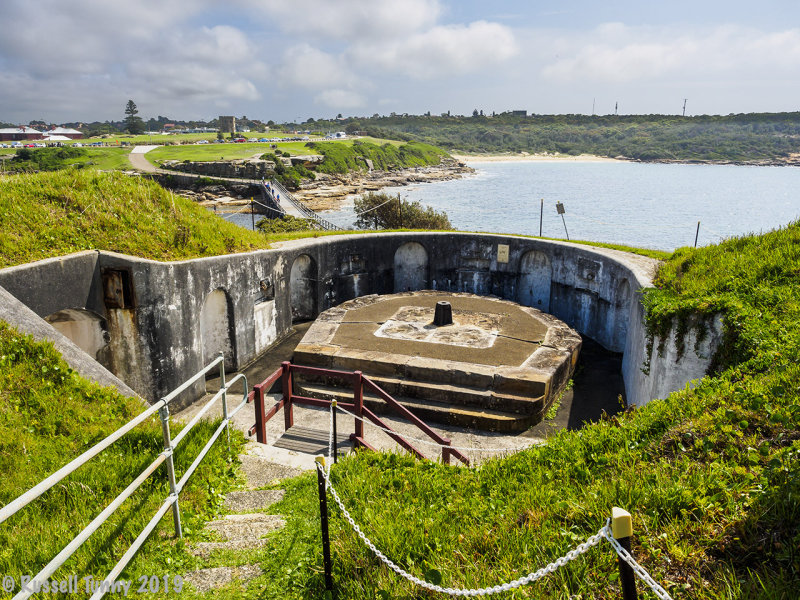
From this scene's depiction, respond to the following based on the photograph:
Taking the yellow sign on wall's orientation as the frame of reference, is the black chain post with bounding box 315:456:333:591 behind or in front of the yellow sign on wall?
in front

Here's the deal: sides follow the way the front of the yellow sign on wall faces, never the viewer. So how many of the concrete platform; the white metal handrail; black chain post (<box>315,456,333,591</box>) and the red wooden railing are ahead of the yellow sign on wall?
4

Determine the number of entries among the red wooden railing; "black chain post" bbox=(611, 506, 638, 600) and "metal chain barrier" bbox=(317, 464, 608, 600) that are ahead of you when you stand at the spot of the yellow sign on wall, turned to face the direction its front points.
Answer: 3

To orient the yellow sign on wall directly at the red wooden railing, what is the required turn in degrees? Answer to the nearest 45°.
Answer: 0° — it already faces it

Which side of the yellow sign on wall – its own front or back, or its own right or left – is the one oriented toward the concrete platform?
front

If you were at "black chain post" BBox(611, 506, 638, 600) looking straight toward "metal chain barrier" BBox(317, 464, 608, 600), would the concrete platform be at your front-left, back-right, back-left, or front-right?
front-right

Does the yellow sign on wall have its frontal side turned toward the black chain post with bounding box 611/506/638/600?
yes

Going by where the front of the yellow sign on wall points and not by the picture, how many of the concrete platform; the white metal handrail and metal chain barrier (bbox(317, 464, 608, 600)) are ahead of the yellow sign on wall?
3

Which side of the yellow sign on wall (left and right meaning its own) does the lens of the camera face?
front

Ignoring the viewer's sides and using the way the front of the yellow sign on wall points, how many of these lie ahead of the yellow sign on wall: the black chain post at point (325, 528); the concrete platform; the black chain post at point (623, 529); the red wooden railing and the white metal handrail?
5

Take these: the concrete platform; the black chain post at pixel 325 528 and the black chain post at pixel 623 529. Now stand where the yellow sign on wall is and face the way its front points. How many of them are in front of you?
3

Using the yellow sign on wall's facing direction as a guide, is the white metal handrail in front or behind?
in front

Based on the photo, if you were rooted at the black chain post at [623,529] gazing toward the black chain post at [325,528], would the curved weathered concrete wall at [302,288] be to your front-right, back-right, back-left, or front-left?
front-right
